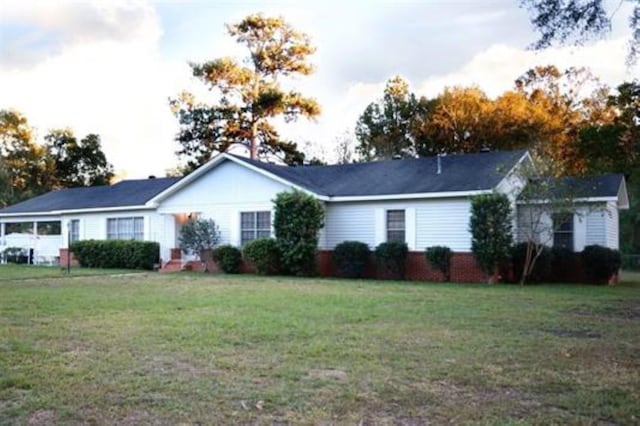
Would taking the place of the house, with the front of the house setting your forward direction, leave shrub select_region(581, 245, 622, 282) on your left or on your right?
on your left

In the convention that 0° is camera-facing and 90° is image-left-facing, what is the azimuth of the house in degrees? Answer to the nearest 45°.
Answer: approximately 45°

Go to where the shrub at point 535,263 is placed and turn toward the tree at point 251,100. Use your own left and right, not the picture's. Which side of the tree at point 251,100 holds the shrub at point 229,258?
left

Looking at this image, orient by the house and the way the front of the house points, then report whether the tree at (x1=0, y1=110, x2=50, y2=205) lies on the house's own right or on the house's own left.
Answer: on the house's own right

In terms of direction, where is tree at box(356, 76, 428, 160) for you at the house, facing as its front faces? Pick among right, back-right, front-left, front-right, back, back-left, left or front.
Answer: back-right

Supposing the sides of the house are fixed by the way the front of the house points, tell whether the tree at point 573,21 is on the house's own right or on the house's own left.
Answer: on the house's own left

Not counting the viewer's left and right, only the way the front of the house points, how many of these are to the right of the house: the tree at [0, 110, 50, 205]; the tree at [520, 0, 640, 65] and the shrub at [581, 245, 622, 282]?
1
